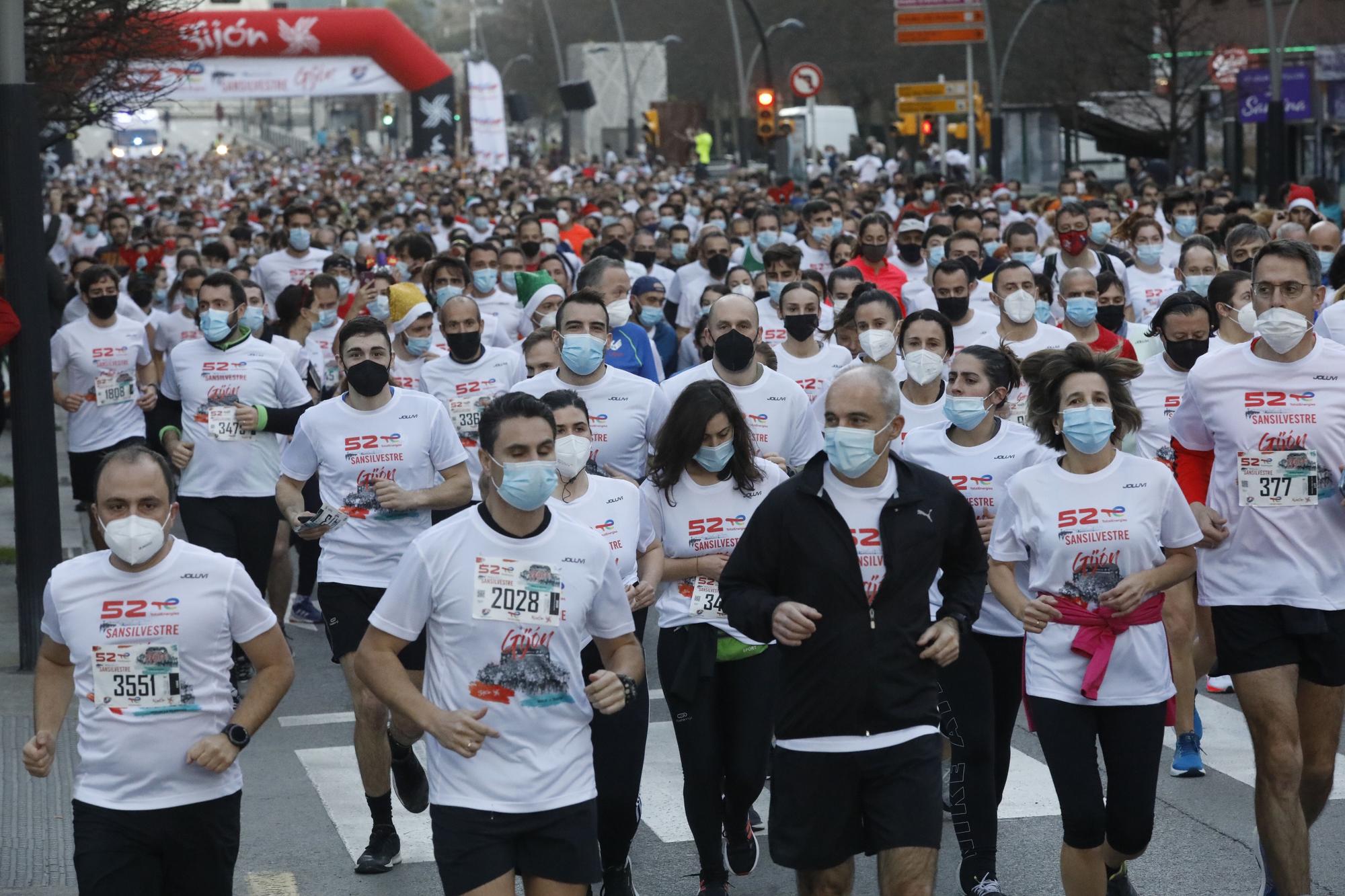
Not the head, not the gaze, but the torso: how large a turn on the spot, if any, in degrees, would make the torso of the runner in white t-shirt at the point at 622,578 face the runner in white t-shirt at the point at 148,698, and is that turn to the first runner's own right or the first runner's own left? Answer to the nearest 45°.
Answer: approximately 45° to the first runner's own right

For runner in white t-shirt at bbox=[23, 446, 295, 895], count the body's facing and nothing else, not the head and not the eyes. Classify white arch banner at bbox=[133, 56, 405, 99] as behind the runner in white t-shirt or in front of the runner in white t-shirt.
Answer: behind

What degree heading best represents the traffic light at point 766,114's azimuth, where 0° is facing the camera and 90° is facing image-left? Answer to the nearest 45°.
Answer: approximately 0°

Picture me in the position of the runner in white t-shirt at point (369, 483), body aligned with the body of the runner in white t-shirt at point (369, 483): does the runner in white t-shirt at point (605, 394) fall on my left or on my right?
on my left

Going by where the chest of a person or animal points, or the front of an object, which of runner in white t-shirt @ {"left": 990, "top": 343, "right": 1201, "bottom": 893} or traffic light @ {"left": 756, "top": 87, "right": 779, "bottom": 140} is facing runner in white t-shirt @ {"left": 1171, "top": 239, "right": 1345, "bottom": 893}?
the traffic light

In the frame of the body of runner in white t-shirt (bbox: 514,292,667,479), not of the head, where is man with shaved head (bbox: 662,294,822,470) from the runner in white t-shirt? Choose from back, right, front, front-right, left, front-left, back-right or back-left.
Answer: left

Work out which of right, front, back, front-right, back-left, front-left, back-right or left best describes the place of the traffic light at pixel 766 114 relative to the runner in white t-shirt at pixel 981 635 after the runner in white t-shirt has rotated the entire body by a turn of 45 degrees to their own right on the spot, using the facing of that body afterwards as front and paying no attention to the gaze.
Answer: back-right

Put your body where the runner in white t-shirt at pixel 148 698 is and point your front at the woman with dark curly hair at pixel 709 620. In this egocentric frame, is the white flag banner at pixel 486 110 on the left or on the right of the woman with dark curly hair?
left

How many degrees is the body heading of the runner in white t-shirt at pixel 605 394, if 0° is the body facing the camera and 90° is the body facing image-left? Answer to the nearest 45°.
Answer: approximately 0°

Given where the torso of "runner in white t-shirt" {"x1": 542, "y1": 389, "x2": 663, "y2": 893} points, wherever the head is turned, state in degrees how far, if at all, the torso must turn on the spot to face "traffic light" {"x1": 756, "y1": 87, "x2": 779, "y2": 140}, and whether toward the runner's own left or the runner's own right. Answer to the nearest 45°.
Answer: approximately 180°
